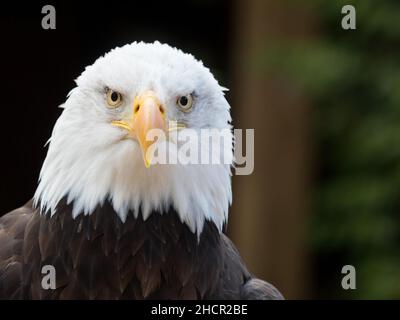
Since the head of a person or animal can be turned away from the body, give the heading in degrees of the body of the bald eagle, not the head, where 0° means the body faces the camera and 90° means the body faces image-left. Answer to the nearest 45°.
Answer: approximately 0°
